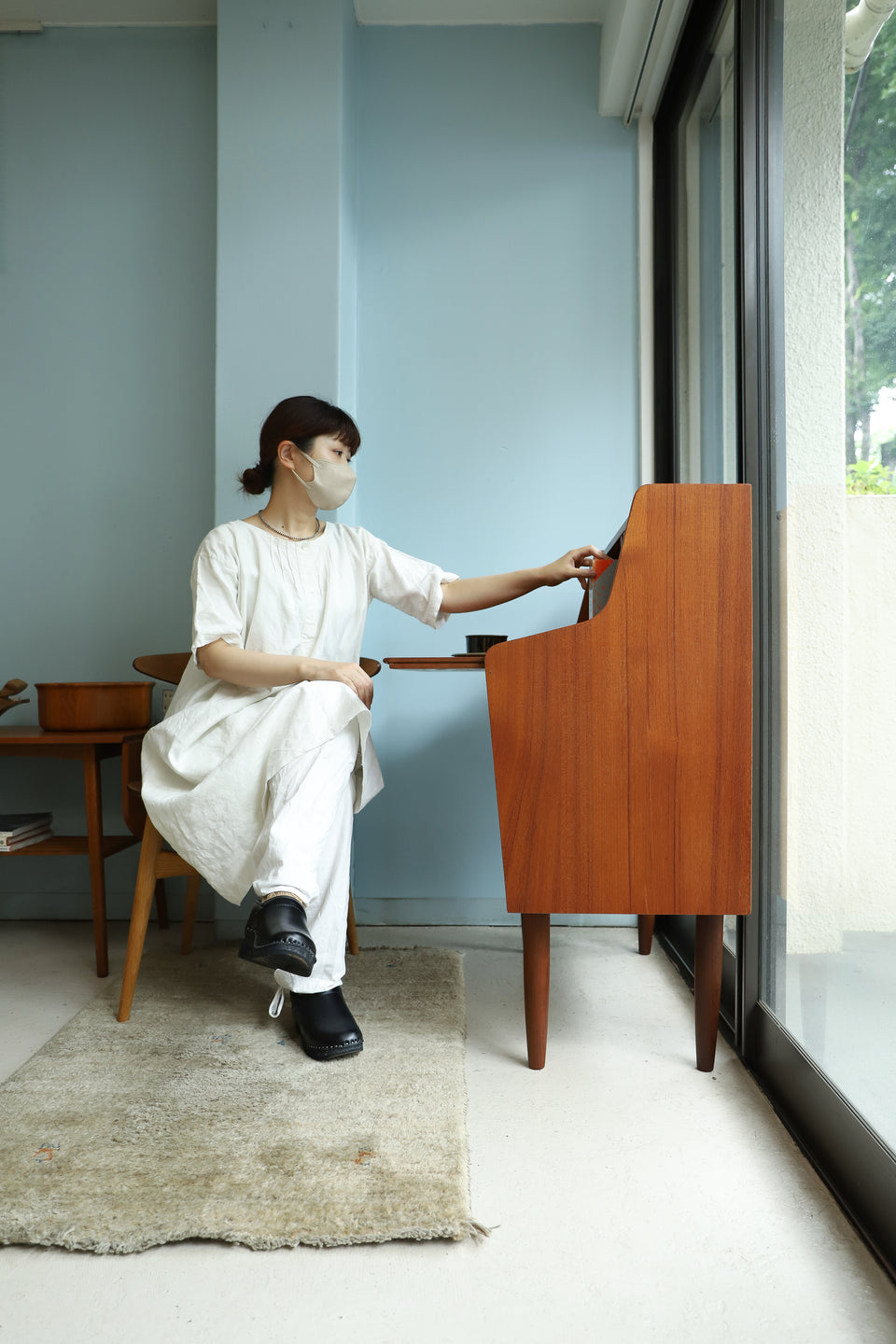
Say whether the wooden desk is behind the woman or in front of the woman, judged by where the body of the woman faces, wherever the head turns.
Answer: in front

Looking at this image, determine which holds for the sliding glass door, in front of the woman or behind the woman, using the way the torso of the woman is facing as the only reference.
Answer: in front

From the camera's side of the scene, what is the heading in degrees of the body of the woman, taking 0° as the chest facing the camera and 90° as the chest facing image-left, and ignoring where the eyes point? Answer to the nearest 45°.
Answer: approximately 315°

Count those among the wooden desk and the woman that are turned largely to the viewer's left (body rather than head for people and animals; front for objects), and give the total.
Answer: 1

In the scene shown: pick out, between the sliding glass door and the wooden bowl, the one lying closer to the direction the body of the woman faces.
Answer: the sliding glass door

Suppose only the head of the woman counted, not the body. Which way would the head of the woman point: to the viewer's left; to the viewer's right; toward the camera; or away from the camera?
to the viewer's right

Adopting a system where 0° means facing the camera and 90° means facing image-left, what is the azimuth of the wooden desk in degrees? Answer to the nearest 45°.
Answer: approximately 90°

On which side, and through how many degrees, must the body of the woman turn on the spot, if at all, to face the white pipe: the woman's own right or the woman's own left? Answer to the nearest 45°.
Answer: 0° — they already face it
